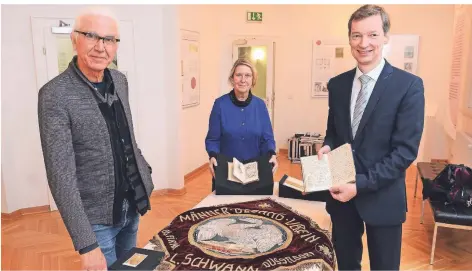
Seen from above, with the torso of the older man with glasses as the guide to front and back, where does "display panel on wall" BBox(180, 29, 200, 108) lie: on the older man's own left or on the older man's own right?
on the older man's own left

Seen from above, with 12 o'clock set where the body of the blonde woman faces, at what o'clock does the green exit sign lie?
The green exit sign is roughly at 6 o'clock from the blonde woman.

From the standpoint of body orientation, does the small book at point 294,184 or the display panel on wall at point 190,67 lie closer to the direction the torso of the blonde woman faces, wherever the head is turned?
the small book

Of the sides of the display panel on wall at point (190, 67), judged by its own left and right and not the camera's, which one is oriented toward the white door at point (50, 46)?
right

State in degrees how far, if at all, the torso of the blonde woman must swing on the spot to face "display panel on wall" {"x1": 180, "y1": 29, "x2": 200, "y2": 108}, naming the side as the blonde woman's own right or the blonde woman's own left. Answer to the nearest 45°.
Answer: approximately 180°
